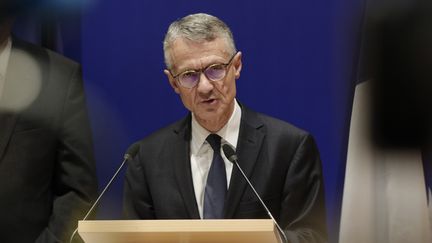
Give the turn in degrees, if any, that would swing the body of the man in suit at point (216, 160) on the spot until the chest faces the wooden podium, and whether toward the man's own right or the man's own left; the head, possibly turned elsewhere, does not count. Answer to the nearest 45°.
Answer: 0° — they already face it

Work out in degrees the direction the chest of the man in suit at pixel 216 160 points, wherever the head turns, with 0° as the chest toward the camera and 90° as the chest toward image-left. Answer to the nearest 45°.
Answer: approximately 0°
